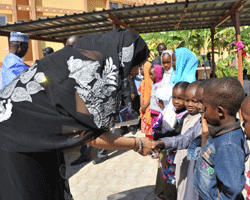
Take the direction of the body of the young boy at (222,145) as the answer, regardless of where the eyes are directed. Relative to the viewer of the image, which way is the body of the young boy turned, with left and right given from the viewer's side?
facing to the left of the viewer

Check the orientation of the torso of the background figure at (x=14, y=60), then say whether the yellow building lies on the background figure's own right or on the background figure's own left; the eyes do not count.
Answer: on the background figure's own left

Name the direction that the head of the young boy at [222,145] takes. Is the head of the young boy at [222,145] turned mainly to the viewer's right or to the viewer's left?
to the viewer's left

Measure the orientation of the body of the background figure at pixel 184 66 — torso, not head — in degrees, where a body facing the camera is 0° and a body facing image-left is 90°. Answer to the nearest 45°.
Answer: approximately 90°

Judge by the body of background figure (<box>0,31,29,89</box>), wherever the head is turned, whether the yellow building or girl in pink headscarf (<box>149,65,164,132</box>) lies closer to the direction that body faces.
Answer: the girl in pink headscarf

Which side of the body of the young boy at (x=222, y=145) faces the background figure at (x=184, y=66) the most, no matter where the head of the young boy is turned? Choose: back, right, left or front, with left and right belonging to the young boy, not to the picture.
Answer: right

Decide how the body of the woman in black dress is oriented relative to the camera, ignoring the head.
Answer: to the viewer's right
